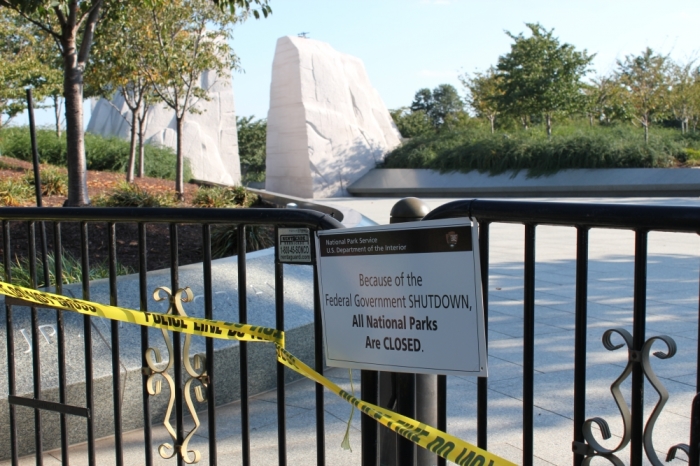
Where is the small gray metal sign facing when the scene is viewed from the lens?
facing the viewer

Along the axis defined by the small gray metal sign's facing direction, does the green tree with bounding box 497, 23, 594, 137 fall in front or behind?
behind

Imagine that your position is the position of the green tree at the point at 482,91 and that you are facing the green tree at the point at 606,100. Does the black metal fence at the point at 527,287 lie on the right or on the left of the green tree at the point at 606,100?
right

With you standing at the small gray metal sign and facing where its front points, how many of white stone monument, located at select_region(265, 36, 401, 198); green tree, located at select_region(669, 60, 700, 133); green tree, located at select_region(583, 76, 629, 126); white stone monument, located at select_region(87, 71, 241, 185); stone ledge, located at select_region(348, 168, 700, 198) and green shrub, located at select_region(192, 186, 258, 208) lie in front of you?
0

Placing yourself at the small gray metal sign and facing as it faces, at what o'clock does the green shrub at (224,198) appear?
The green shrub is roughly at 6 o'clock from the small gray metal sign.

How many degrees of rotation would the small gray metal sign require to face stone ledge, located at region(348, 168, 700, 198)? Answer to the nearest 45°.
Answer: approximately 180°

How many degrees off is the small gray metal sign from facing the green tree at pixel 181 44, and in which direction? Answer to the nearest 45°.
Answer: approximately 180°

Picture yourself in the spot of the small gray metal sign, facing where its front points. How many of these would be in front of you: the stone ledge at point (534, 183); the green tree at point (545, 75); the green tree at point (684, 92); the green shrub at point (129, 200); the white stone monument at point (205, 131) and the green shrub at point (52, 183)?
0

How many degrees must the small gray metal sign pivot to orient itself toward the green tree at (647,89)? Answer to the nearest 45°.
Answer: approximately 135° to its left

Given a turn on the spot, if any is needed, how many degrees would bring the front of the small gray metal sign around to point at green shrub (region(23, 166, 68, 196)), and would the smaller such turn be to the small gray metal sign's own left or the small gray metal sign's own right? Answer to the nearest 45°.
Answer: approximately 180°

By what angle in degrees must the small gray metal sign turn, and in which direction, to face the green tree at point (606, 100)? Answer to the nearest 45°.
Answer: approximately 135° to its left

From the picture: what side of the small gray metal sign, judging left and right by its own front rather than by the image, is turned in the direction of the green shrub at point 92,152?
back
